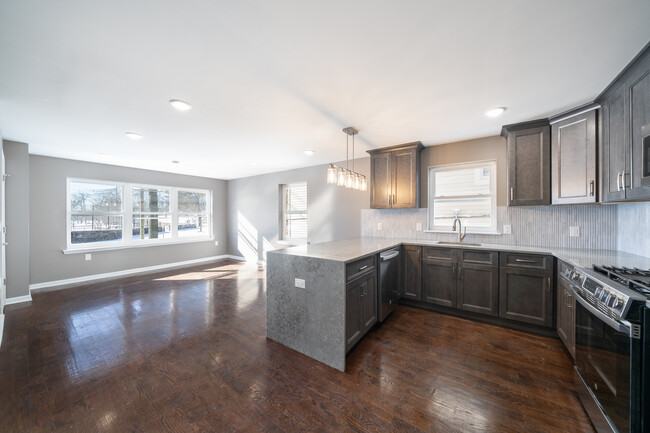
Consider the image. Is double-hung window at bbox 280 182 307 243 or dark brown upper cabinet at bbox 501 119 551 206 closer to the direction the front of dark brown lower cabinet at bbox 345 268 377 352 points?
the dark brown upper cabinet

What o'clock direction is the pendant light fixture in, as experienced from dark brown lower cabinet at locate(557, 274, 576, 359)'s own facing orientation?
The pendant light fixture is roughly at 11 o'clock from the dark brown lower cabinet.

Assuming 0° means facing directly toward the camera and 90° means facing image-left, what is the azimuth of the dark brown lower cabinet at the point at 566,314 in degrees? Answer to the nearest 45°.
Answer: approximately 90°

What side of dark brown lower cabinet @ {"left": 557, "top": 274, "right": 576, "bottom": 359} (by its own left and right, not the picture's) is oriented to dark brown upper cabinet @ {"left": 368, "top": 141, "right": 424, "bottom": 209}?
front

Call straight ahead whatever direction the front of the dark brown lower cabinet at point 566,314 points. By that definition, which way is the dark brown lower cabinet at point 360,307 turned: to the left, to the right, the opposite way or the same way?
the opposite way

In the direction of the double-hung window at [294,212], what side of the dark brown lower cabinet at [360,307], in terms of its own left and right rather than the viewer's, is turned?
back

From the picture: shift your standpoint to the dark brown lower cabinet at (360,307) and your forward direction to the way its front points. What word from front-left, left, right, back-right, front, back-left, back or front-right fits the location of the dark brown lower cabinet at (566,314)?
front-left

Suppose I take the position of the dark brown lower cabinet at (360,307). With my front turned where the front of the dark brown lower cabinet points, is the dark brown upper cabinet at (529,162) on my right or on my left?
on my left

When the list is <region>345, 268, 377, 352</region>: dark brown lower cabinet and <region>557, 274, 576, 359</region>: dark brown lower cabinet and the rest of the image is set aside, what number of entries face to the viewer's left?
1

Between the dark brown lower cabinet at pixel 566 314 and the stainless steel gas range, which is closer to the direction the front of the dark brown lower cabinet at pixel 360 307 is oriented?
the stainless steel gas range

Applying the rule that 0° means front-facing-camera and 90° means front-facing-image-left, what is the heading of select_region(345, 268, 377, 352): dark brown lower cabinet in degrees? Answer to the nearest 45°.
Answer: approximately 315°

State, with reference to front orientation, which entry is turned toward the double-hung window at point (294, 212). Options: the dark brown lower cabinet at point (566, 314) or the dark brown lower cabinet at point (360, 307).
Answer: the dark brown lower cabinet at point (566, 314)

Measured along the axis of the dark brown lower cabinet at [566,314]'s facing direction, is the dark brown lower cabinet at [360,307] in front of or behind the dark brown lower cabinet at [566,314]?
in front
